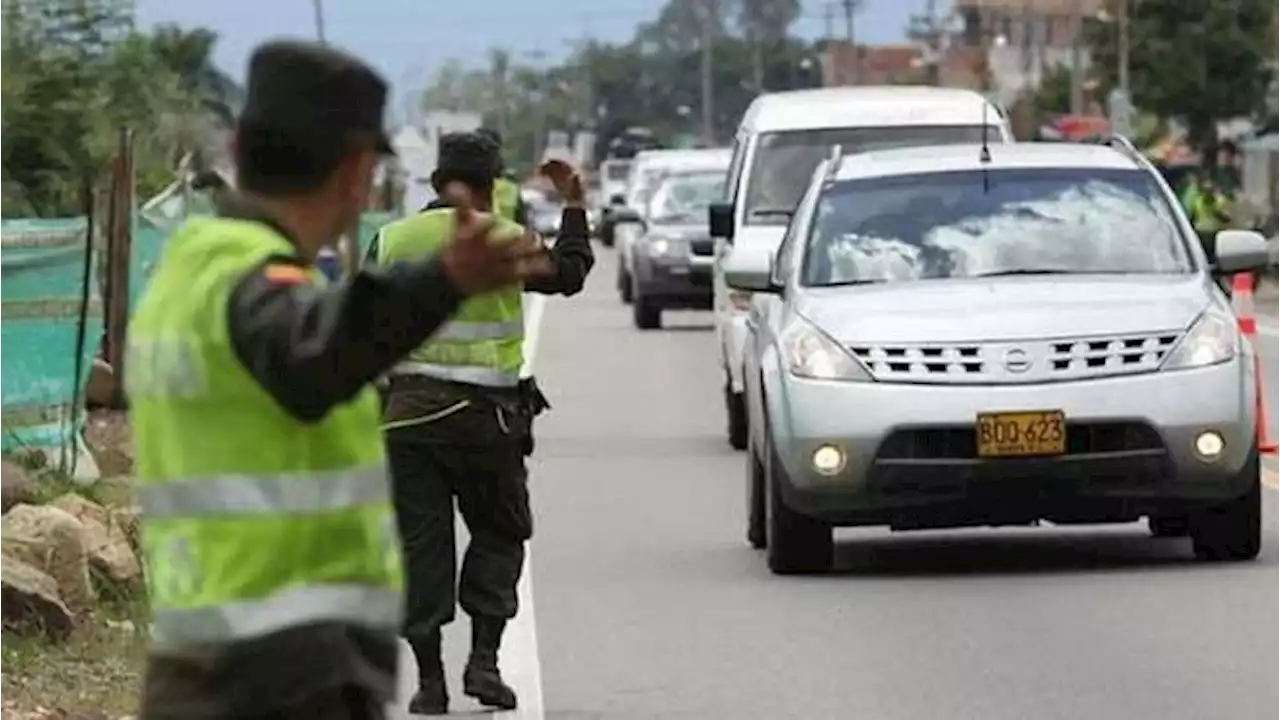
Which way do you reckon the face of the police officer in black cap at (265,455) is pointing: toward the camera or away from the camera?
away from the camera

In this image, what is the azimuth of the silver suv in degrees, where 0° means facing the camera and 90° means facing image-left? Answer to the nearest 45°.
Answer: approximately 0°

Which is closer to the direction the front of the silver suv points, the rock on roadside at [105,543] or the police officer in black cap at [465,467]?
the police officer in black cap

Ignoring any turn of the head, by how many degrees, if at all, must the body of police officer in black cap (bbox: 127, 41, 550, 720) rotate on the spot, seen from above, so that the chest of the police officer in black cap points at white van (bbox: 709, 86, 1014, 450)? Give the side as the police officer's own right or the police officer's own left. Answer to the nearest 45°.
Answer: approximately 45° to the police officer's own left

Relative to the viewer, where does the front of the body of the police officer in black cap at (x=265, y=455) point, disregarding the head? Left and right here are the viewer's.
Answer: facing away from the viewer and to the right of the viewer

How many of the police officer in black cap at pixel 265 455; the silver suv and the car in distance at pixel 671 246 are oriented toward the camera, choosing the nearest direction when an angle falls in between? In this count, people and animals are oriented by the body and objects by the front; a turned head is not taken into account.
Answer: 2

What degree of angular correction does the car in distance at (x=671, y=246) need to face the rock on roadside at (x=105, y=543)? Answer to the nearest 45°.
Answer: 0° — it already faces it
